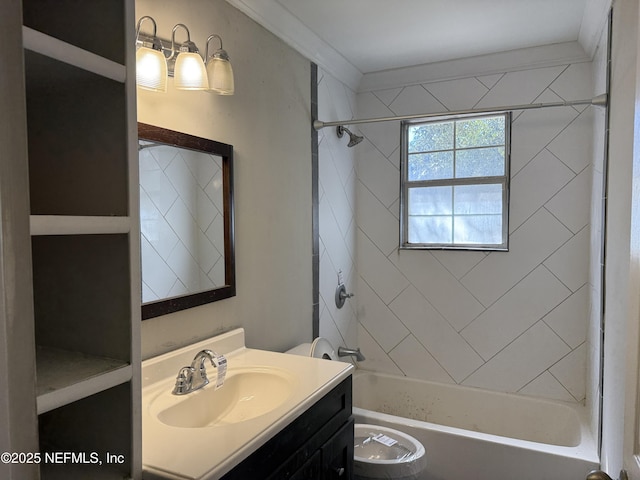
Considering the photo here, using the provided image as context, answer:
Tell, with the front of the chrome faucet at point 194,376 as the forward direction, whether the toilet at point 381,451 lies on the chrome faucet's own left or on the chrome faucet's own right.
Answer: on the chrome faucet's own left

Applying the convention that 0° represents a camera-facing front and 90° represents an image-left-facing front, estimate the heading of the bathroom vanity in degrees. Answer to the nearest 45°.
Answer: approximately 315°

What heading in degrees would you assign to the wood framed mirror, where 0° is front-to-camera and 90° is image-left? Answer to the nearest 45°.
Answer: approximately 315°

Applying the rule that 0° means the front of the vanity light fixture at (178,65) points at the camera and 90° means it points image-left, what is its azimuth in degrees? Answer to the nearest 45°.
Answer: approximately 315°

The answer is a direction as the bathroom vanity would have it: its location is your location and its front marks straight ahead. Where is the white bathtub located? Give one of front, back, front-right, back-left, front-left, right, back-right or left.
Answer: left

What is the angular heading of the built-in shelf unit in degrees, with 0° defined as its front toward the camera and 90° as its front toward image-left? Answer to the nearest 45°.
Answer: approximately 315°

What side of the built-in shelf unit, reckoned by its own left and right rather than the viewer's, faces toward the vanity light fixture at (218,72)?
left
